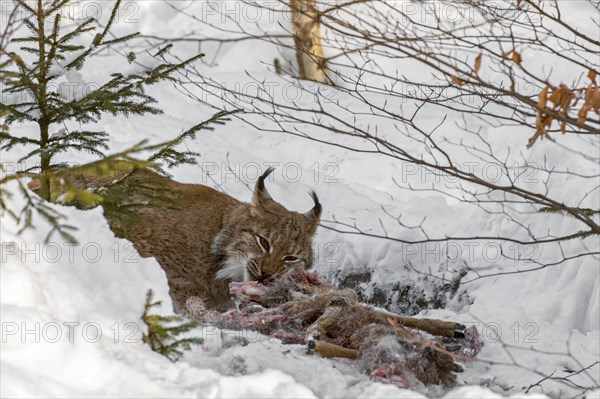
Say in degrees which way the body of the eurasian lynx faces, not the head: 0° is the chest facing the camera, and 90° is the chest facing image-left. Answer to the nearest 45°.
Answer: approximately 315°
